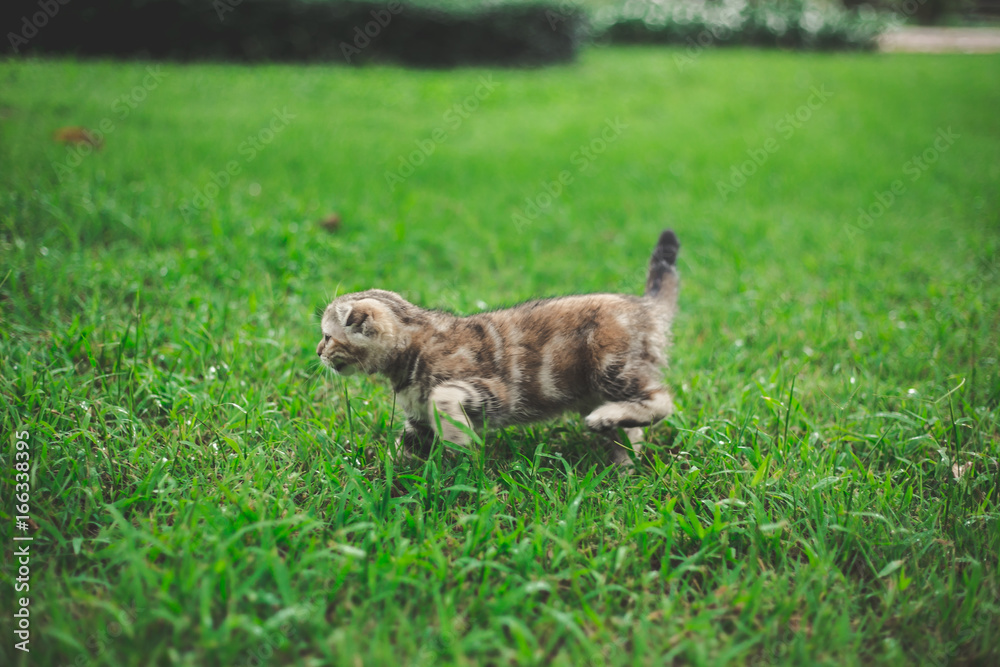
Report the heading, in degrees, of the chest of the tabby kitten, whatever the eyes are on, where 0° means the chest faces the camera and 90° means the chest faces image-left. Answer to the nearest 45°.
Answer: approximately 90°
